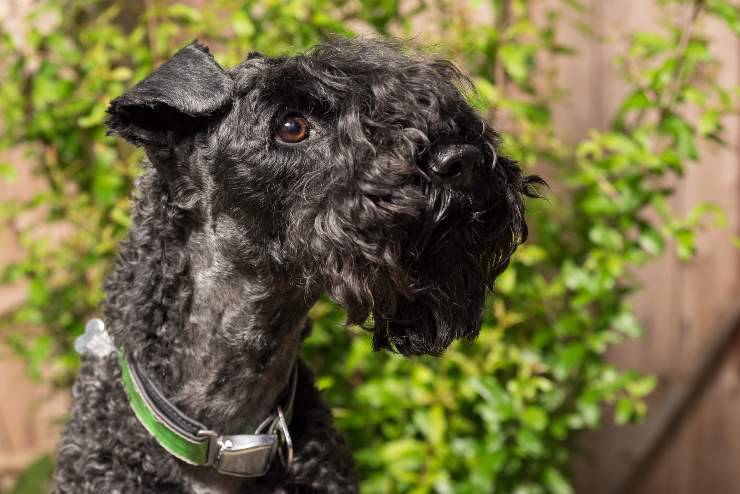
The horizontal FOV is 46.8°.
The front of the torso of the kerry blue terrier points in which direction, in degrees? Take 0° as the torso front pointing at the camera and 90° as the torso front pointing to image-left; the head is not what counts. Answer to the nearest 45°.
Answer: approximately 315°
